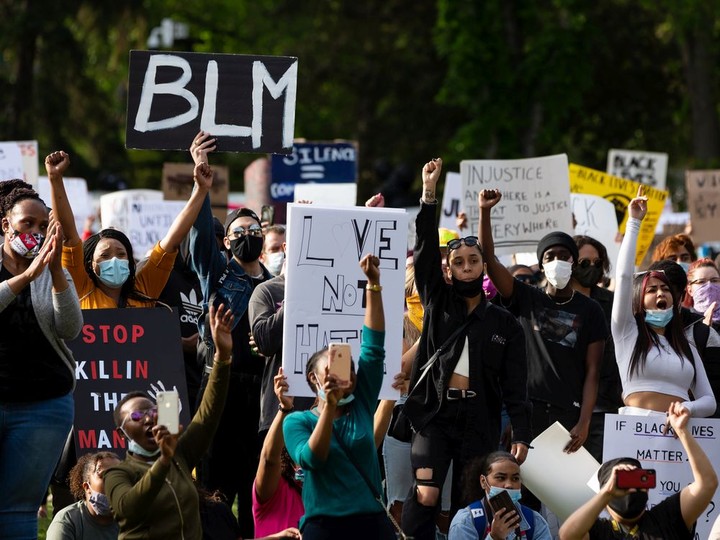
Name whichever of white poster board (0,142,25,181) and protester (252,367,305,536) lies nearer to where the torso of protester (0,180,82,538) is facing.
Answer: the protester

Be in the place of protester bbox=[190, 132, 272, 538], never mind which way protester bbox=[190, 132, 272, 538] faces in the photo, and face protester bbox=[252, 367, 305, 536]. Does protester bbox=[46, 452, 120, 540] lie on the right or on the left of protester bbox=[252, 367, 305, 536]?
right

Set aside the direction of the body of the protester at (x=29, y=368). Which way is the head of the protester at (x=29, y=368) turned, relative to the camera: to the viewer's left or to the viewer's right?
to the viewer's right

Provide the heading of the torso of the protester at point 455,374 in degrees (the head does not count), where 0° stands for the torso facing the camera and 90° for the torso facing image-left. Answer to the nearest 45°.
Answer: approximately 0°

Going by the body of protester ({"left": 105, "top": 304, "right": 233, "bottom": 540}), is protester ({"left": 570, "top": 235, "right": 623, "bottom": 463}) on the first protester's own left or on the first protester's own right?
on the first protester's own left

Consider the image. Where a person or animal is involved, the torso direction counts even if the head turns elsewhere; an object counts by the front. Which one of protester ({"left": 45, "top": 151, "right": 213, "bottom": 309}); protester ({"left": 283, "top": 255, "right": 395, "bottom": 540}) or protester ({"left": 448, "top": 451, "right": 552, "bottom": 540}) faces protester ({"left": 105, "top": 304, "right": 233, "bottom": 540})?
protester ({"left": 45, "top": 151, "right": 213, "bottom": 309})
